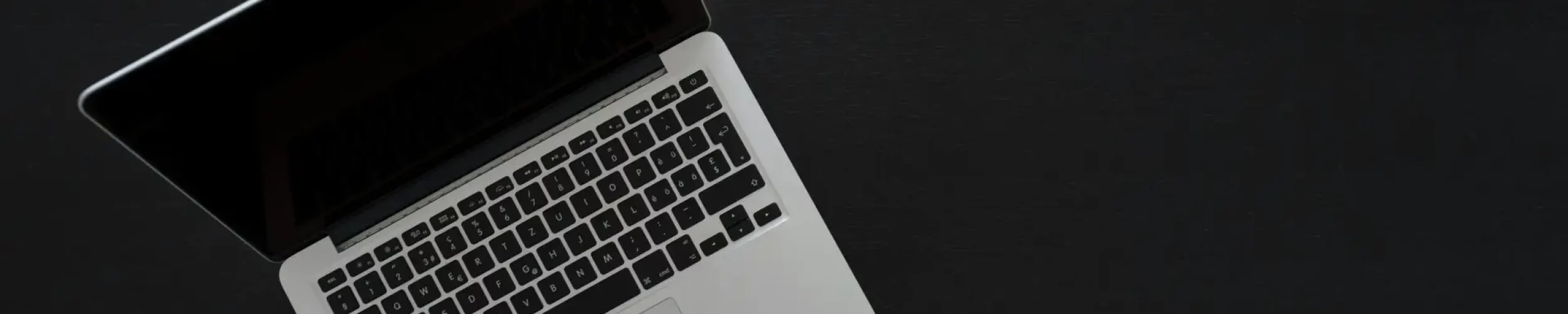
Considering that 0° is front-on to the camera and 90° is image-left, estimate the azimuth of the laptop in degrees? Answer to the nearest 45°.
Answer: approximately 315°
